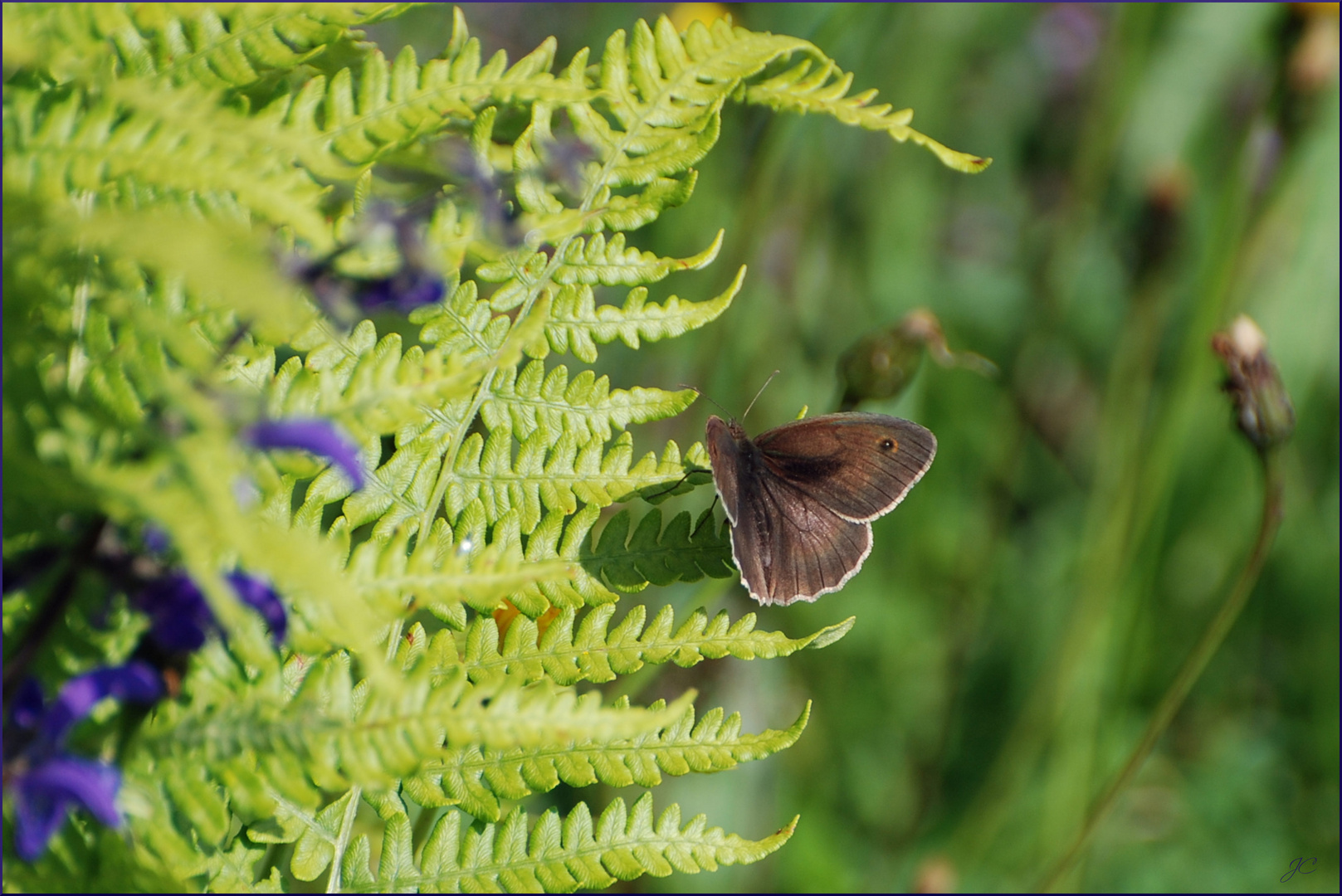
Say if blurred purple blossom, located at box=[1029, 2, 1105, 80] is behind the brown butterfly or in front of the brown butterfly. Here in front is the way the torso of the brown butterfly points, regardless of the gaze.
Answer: in front

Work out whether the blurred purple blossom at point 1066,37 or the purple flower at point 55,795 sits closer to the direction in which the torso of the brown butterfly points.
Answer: the blurred purple blossom

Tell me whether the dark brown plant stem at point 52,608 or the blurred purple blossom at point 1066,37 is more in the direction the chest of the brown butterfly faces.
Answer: the blurred purple blossom

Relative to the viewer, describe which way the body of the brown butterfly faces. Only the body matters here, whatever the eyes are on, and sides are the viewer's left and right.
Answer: facing away from the viewer

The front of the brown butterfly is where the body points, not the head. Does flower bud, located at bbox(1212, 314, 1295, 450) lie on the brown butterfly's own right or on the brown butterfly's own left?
on the brown butterfly's own right
